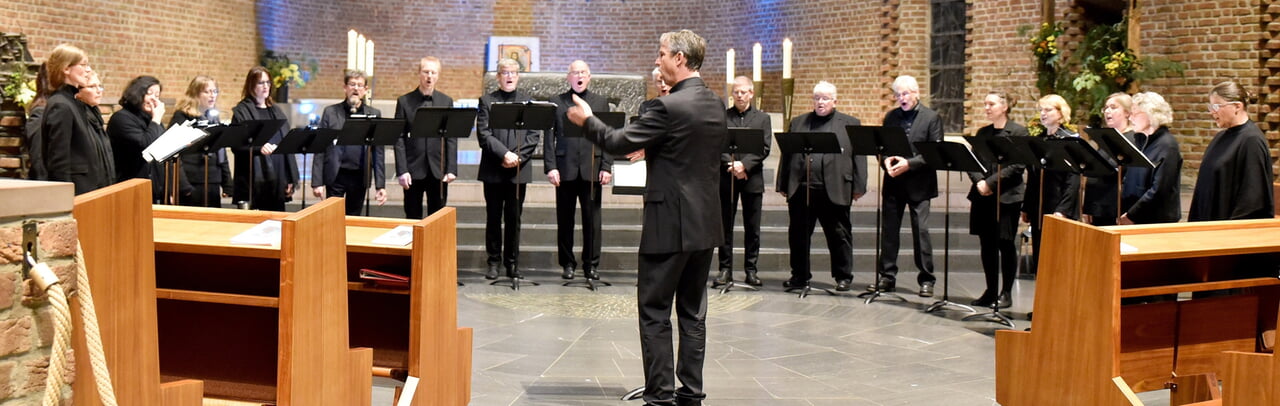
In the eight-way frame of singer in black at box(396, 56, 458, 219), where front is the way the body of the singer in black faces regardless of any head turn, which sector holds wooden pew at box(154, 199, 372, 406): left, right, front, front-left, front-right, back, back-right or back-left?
front

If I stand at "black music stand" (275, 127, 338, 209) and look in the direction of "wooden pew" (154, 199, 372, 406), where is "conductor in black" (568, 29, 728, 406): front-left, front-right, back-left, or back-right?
front-left

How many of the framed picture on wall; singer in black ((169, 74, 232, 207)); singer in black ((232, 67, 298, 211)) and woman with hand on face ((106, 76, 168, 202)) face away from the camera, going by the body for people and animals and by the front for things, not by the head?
0

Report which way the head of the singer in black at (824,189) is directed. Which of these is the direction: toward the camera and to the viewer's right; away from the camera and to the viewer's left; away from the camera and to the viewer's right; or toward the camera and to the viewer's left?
toward the camera and to the viewer's left

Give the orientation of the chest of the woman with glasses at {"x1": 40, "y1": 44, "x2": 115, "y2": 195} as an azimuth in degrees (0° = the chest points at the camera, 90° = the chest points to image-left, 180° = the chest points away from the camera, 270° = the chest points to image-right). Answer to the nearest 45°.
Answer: approximately 270°

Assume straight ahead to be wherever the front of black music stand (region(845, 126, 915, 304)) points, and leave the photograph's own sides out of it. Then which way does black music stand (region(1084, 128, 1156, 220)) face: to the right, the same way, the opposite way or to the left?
the same way

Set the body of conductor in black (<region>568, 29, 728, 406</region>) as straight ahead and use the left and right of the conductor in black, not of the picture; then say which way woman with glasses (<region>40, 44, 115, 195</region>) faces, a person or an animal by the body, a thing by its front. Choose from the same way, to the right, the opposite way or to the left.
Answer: to the right

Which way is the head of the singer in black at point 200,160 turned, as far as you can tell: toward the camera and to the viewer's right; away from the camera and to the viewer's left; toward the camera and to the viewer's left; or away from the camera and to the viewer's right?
toward the camera and to the viewer's right

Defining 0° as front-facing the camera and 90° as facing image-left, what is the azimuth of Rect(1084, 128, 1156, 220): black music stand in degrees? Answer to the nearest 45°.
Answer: approximately 225°

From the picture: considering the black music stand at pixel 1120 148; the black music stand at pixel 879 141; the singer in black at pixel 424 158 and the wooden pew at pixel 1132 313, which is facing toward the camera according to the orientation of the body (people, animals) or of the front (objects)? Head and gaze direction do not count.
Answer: the singer in black

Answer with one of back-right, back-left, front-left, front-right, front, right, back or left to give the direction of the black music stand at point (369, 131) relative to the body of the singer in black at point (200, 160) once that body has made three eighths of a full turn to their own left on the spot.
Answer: back-right

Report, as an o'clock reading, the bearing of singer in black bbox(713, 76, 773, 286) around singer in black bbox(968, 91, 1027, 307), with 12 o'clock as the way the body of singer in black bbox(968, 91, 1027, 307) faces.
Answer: singer in black bbox(713, 76, 773, 286) is roughly at 2 o'clock from singer in black bbox(968, 91, 1027, 307).

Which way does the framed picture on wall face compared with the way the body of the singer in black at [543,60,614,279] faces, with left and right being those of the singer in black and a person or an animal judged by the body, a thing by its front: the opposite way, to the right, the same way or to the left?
the same way

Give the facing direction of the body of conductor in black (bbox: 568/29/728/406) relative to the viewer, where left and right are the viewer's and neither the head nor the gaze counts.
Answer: facing away from the viewer and to the left of the viewer

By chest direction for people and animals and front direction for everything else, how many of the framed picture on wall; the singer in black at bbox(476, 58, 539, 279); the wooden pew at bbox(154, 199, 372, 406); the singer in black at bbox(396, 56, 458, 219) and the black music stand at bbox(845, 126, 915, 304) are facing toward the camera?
3

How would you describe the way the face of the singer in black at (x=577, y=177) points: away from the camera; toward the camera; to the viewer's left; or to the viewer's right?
toward the camera

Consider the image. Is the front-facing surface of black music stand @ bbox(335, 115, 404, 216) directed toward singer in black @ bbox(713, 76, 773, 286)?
no

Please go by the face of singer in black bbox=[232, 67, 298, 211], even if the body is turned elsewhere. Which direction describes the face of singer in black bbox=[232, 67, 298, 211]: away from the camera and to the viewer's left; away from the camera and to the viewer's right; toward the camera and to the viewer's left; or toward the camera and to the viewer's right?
toward the camera and to the viewer's right

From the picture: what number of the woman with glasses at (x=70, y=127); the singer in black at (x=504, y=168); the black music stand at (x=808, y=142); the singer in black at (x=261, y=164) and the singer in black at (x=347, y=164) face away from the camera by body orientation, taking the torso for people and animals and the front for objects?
1

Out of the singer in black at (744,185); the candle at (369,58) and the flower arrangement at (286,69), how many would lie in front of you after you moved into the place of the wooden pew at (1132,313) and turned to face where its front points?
3

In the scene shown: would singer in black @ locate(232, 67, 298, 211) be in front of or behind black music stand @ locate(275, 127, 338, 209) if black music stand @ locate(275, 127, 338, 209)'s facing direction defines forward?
in front

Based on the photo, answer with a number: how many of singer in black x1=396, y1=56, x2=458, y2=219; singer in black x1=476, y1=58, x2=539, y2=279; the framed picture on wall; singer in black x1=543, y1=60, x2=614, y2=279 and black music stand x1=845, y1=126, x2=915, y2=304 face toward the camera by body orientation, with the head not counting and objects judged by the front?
4
